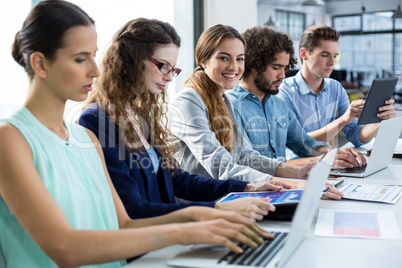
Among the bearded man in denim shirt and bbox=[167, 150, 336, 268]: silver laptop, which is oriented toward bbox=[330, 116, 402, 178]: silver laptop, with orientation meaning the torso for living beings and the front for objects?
the bearded man in denim shirt

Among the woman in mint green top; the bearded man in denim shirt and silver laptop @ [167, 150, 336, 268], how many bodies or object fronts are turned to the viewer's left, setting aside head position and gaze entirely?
1

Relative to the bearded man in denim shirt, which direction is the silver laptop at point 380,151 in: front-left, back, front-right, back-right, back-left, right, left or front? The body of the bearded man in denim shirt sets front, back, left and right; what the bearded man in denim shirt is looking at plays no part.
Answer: front

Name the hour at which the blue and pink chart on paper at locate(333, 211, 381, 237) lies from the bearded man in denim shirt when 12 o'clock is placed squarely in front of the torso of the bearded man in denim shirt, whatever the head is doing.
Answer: The blue and pink chart on paper is roughly at 1 o'clock from the bearded man in denim shirt.

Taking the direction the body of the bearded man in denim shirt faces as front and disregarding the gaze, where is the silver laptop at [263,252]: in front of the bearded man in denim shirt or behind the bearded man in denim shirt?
in front

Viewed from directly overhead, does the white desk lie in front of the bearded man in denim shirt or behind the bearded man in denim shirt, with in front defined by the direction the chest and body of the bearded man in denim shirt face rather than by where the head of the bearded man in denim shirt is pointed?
in front

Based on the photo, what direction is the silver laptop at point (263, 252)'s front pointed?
to the viewer's left

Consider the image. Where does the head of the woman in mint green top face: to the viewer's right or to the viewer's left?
to the viewer's right

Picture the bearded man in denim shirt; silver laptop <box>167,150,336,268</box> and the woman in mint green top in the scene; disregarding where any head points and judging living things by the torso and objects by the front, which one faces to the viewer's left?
the silver laptop

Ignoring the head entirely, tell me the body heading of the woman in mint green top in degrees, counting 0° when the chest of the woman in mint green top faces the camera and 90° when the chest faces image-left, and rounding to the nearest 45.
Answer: approximately 315°

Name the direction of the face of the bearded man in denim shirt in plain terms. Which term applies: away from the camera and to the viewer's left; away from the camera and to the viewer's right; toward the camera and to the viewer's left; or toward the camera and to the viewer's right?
toward the camera and to the viewer's right

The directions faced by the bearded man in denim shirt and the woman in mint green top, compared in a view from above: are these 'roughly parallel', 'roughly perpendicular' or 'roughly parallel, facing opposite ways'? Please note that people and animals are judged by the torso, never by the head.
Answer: roughly parallel

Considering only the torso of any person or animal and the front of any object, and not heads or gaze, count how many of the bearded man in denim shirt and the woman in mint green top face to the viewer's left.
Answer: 0

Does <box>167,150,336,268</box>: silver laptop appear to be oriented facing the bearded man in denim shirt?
no

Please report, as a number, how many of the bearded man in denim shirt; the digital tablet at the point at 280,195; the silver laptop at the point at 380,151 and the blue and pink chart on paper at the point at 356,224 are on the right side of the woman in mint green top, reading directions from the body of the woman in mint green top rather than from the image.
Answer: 0

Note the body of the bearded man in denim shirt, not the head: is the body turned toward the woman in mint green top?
no

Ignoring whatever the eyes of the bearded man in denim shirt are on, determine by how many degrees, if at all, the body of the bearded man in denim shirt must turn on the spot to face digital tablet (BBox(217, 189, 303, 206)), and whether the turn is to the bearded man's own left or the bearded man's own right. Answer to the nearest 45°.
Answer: approximately 45° to the bearded man's own right

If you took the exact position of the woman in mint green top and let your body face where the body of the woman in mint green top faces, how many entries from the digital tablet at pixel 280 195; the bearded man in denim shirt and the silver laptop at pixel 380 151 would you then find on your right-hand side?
0
